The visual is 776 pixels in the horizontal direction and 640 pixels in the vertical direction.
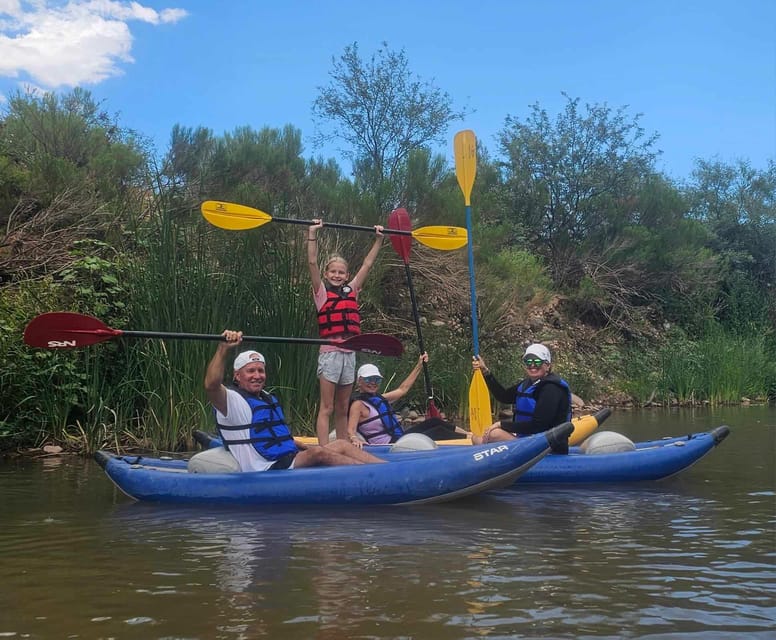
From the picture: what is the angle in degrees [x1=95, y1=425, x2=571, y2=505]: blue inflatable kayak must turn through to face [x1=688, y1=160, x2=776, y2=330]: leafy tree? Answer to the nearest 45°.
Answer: approximately 45° to its left

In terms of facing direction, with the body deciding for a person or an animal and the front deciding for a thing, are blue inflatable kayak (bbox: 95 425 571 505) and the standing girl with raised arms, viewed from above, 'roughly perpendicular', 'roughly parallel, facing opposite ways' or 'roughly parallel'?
roughly perpendicular

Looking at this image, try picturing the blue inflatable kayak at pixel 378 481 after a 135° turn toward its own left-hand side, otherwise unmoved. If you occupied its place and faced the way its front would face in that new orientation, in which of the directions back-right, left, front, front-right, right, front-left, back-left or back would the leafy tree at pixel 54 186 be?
front

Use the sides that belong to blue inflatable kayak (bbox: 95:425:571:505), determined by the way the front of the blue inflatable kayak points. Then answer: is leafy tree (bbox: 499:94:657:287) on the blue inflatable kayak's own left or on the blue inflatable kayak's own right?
on the blue inflatable kayak's own left

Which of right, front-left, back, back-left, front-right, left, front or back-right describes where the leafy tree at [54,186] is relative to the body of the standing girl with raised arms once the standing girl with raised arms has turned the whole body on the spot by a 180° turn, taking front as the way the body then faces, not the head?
front-left

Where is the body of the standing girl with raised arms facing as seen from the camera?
toward the camera

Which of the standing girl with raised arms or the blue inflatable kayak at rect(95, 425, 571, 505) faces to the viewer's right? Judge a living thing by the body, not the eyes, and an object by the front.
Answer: the blue inflatable kayak

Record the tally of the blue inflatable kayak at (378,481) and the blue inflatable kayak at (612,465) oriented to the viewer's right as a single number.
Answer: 2

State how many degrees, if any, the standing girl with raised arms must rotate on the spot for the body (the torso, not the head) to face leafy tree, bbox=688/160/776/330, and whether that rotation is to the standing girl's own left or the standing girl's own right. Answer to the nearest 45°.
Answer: approximately 135° to the standing girl's own left

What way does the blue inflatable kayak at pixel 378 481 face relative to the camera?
to the viewer's right

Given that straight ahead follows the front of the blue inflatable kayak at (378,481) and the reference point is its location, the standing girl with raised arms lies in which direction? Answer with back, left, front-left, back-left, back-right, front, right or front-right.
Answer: left

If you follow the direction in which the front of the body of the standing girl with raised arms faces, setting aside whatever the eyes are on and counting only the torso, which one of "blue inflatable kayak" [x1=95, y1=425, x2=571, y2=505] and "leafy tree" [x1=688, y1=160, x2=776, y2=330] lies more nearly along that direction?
the blue inflatable kayak
